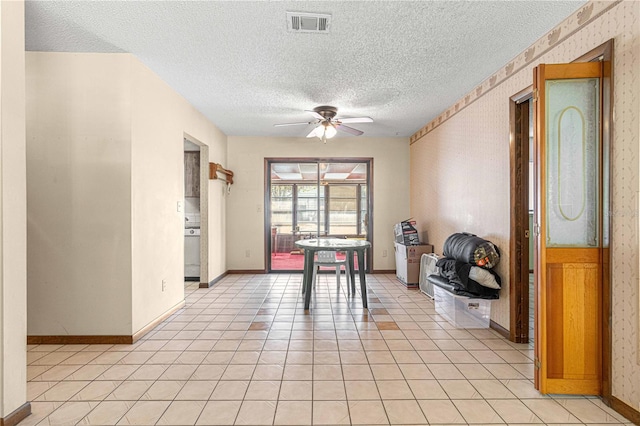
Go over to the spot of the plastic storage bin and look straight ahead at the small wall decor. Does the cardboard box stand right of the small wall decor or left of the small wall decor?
right

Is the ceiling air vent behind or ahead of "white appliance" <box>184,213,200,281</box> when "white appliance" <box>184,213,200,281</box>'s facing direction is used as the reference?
ahead

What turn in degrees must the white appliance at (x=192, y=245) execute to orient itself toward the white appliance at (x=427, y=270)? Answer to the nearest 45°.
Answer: approximately 45° to its left

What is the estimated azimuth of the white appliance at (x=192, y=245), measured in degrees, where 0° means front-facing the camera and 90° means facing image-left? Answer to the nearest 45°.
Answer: approximately 0°

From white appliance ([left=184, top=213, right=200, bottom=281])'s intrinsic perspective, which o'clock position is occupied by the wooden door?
The wooden door is roughly at 11 o'clock from the white appliance.

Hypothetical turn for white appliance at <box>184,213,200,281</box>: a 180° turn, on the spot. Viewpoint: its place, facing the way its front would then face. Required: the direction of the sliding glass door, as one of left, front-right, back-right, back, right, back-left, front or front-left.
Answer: right

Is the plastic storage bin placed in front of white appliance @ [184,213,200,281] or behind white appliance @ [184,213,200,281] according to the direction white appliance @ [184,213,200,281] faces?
in front

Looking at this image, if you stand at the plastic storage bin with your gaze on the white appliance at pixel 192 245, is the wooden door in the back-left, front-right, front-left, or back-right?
back-left

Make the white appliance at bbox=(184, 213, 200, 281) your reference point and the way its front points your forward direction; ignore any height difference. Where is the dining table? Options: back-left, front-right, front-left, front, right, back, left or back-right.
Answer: front-left
